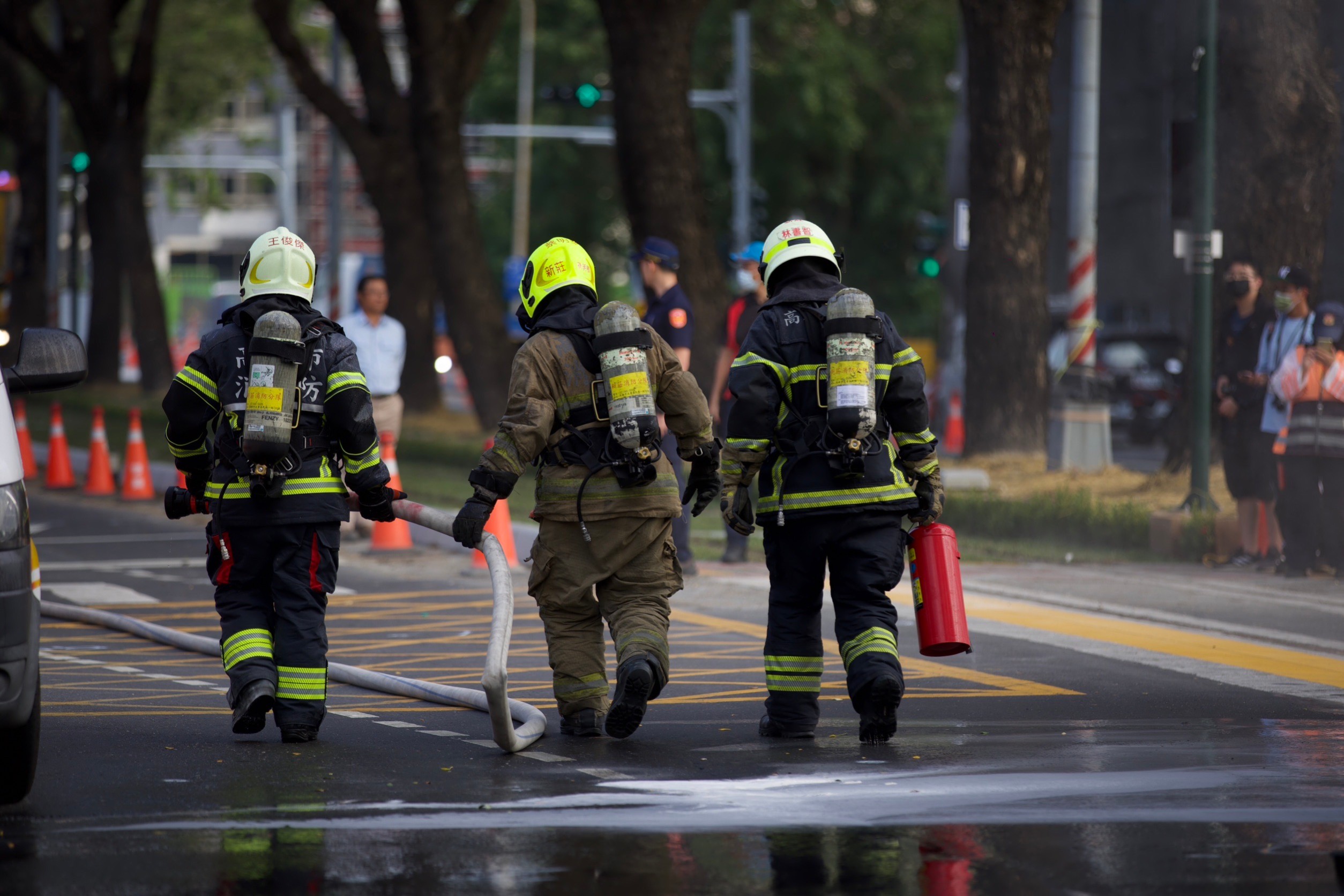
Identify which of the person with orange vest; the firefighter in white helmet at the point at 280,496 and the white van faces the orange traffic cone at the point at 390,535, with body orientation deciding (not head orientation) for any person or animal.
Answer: the firefighter in white helmet

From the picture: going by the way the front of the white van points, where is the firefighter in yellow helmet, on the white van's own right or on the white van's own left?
on the white van's own left

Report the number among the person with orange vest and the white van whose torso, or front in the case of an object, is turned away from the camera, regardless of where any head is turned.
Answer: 0

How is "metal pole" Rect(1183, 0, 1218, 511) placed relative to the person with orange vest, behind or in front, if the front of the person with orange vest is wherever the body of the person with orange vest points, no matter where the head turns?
behind

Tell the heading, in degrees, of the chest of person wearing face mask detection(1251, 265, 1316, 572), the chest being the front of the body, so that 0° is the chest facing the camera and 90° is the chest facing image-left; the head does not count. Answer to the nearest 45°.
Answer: approximately 45°

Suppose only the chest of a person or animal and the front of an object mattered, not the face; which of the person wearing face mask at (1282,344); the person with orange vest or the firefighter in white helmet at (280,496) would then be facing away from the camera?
the firefighter in white helmet

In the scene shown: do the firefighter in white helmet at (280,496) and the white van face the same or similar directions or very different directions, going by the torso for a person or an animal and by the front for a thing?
very different directions

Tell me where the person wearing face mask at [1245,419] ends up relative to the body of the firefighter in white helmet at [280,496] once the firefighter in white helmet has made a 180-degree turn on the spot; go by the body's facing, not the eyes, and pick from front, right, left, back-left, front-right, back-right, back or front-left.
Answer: back-left

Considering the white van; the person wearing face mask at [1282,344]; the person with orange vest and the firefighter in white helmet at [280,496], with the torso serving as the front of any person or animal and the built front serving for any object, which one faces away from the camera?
the firefighter in white helmet

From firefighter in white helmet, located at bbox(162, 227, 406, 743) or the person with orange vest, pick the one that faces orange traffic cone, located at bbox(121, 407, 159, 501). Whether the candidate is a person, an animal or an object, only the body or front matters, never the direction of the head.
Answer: the firefighter in white helmet

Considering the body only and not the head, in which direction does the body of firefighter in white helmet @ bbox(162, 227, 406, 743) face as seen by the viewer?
away from the camera

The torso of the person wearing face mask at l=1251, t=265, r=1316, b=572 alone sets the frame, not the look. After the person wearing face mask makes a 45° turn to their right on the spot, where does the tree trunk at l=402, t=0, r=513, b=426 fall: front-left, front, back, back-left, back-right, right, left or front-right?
front-right
